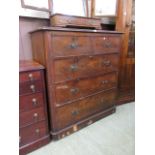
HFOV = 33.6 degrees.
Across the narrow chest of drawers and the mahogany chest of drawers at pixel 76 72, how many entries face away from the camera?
0

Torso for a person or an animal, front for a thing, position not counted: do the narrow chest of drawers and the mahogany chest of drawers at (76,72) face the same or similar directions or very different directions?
same or similar directions

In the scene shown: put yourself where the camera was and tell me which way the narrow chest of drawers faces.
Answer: facing the viewer and to the right of the viewer
